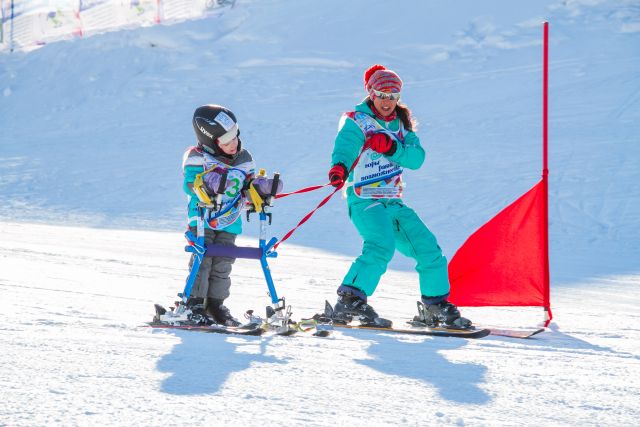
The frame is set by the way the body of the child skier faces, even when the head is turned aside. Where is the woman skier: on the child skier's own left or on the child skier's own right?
on the child skier's own left

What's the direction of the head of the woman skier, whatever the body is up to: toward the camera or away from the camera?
toward the camera

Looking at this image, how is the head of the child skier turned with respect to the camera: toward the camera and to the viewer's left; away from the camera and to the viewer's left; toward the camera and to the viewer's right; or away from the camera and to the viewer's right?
toward the camera and to the viewer's right
